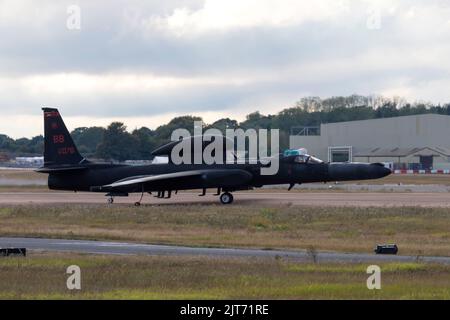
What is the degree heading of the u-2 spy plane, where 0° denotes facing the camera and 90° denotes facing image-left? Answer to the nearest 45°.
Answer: approximately 270°
